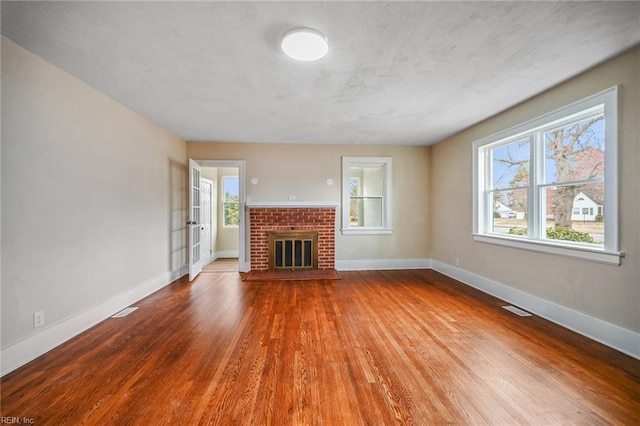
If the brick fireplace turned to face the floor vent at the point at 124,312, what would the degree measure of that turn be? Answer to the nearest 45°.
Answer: approximately 45° to its right

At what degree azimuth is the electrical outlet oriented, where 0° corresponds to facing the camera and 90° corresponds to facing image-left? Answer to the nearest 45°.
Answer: approximately 315°

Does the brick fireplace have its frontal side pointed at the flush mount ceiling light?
yes

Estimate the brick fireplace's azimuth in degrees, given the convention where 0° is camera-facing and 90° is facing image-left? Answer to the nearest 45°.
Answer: approximately 0°

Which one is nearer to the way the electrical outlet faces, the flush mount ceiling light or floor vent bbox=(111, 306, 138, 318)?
the flush mount ceiling light

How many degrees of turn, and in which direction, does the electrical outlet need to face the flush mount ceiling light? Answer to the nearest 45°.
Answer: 0° — it already faces it

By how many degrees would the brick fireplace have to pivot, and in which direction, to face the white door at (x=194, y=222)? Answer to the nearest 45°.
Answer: approximately 90° to its right

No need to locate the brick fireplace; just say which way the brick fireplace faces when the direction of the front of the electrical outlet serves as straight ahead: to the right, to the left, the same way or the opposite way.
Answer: to the right

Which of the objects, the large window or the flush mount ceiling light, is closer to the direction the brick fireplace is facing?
the flush mount ceiling light

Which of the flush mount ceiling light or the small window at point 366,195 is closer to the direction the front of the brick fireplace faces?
the flush mount ceiling light

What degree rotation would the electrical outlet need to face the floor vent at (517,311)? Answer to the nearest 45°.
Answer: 0° — it already faces it

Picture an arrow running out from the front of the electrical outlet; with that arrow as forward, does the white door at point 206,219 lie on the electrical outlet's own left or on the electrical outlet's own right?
on the electrical outlet's own left

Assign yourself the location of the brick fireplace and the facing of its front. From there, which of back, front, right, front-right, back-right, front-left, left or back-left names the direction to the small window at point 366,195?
left

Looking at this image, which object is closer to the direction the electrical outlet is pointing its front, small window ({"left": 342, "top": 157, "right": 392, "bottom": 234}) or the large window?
the large window

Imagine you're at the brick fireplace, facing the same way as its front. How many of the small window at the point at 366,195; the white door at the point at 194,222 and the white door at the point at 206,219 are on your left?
1
